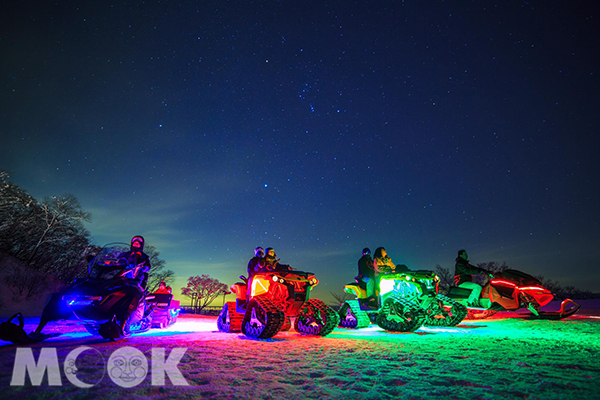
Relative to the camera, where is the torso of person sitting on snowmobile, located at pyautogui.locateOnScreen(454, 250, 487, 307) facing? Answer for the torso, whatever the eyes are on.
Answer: to the viewer's right

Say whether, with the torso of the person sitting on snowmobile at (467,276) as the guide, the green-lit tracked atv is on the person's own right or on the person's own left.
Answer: on the person's own right

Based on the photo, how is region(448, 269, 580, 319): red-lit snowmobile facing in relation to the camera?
to the viewer's right

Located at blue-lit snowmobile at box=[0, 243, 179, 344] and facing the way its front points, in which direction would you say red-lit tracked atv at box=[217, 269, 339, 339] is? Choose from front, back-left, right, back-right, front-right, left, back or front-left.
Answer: back-left

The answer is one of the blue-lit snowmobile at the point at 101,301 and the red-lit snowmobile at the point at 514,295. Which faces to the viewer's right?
the red-lit snowmobile
